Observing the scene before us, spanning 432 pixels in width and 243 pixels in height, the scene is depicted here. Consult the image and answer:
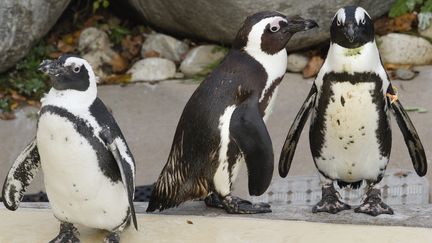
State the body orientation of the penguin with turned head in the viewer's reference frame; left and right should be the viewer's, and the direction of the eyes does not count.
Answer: facing the viewer and to the left of the viewer

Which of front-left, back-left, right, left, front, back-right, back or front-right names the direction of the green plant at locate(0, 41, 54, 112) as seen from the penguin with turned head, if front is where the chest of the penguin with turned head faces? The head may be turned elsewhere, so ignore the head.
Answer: back-right

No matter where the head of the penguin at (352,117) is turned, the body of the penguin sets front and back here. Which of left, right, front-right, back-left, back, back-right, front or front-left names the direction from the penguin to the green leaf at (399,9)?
back

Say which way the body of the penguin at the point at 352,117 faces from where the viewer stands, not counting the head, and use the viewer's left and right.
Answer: facing the viewer

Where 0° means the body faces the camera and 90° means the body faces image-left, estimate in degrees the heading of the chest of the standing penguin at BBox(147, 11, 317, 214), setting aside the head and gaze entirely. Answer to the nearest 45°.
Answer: approximately 270°

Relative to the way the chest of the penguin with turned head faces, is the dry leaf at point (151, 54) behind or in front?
behind

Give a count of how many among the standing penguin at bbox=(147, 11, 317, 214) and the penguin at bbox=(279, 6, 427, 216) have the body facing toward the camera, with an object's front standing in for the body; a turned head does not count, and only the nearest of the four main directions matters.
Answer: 1

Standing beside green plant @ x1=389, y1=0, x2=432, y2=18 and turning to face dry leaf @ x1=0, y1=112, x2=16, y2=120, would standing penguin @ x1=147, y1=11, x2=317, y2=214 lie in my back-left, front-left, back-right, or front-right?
front-left

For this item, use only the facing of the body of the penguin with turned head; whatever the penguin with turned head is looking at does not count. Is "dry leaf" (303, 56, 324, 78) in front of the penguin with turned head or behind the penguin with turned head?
behind

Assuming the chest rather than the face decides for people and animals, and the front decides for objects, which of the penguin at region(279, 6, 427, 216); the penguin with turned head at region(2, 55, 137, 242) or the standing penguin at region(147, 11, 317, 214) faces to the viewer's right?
the standing penguin
